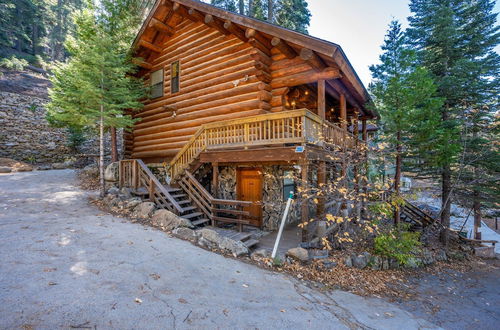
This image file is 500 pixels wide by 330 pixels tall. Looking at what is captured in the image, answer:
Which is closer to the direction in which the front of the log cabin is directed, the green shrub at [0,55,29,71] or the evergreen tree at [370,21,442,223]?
the evergreen tree

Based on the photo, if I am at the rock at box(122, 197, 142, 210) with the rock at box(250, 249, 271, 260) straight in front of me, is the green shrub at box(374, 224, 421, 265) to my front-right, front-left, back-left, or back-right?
front-left

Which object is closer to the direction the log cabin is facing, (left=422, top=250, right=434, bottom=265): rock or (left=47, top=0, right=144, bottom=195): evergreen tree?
the rock

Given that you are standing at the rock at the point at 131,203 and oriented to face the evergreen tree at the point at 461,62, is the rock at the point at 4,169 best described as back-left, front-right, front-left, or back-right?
back-left

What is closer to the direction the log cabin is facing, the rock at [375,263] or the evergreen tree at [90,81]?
the rock
